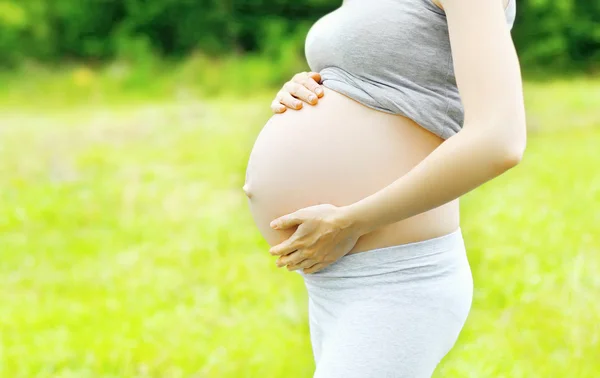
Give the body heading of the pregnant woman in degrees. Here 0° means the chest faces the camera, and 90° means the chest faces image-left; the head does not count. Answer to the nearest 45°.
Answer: approximately 90°
